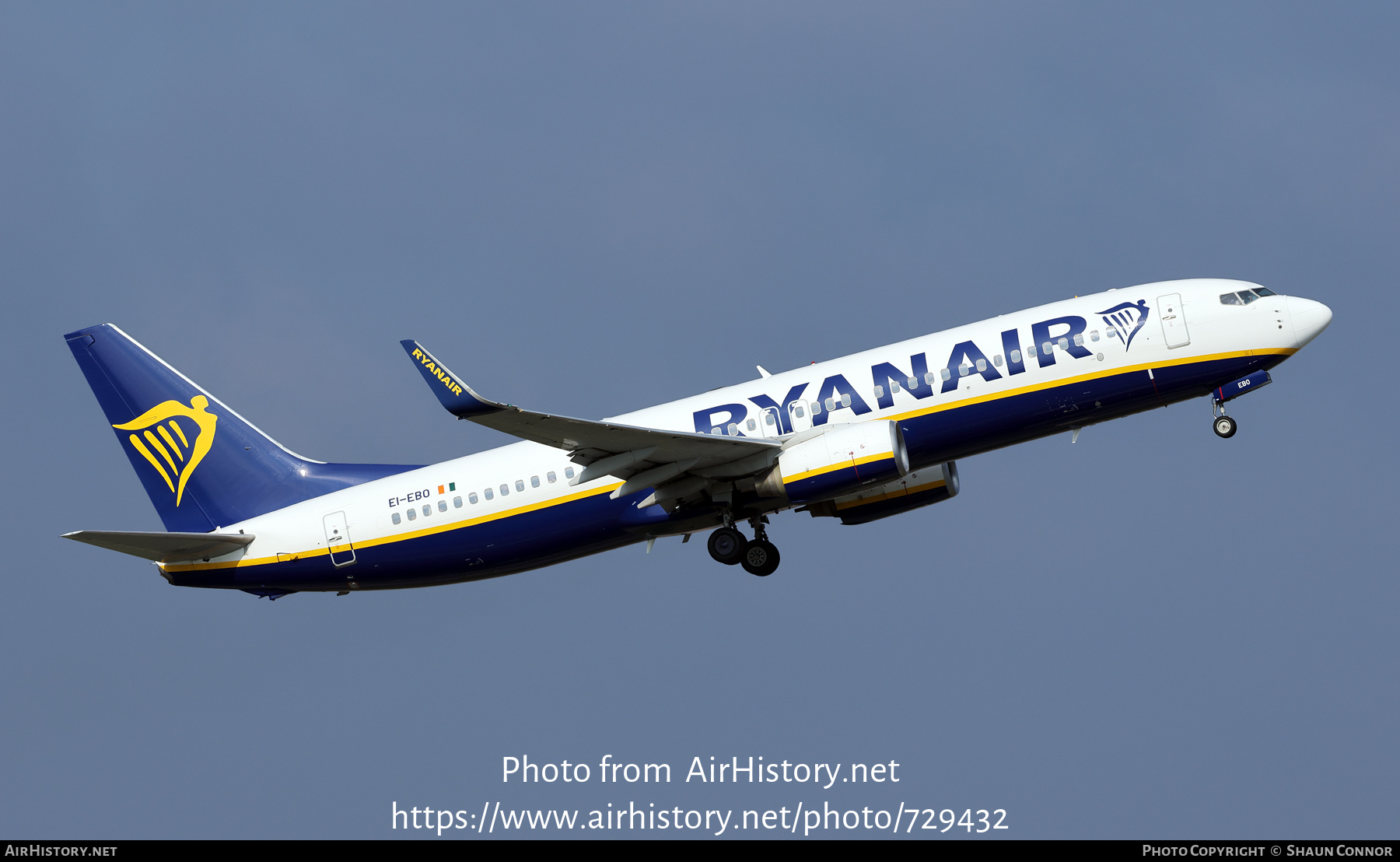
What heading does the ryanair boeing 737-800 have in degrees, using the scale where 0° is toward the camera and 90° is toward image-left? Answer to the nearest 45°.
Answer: approximately 270°
